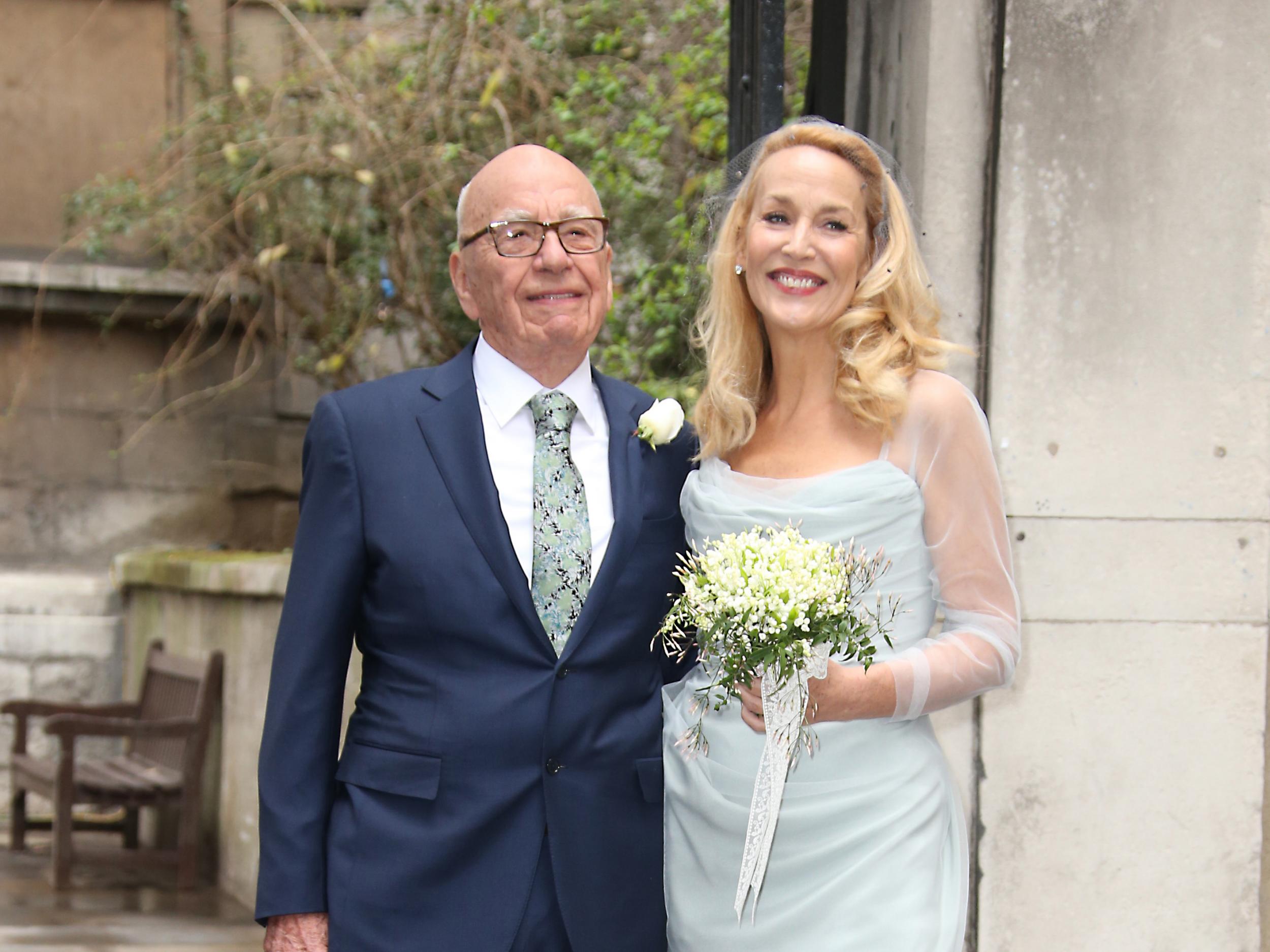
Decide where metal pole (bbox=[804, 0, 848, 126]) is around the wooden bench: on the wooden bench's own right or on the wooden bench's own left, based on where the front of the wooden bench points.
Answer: on the wooden bench's own left

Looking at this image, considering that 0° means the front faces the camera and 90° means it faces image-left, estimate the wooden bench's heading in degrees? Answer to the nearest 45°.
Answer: approximately 90°

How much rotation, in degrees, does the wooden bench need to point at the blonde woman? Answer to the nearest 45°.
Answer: approximately 90° to its left

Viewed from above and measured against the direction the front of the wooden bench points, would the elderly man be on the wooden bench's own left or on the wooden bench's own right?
on the wooden bench's own left

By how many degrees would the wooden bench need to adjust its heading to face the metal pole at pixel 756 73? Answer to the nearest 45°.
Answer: approximately 90° to its left
